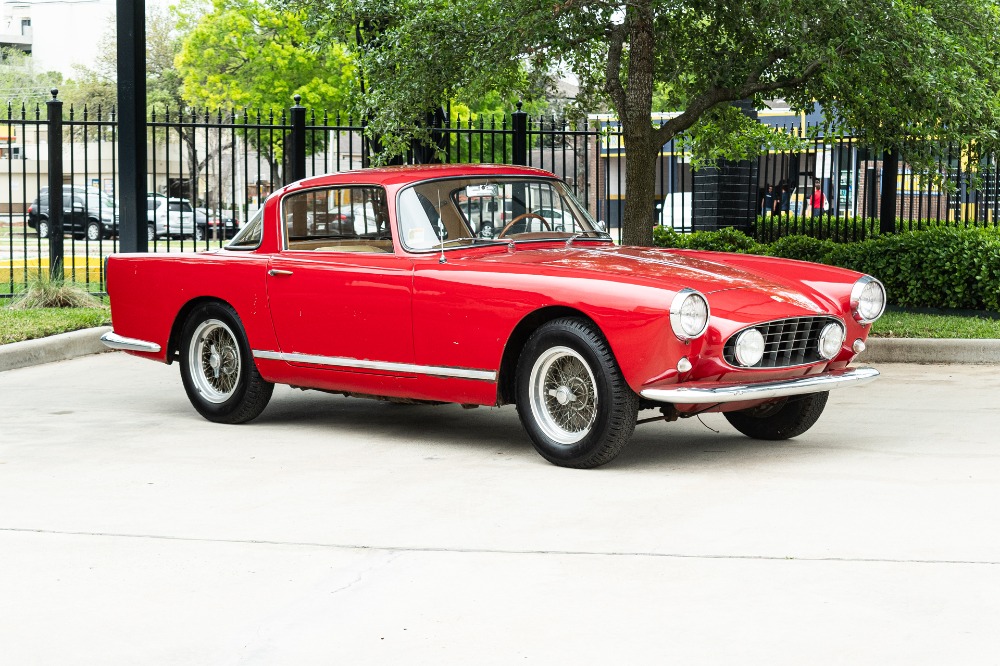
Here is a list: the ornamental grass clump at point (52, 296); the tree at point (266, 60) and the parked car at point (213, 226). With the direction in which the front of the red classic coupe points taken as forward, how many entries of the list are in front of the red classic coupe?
0

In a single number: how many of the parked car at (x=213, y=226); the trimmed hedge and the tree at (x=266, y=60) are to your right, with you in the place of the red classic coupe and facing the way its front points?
0

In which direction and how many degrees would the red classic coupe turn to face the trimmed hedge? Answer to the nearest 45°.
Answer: approximately 90° to its left

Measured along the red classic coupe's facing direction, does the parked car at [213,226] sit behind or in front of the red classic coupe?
behind

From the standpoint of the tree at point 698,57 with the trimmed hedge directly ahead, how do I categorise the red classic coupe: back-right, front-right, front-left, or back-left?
back-right

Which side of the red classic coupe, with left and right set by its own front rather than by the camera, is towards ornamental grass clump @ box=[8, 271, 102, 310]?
back

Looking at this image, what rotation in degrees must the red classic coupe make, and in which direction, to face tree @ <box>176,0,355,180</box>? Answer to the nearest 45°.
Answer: approximately 135° to its left

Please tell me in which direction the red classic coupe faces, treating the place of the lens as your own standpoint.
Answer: facing the viewer and to the right of the viewer
